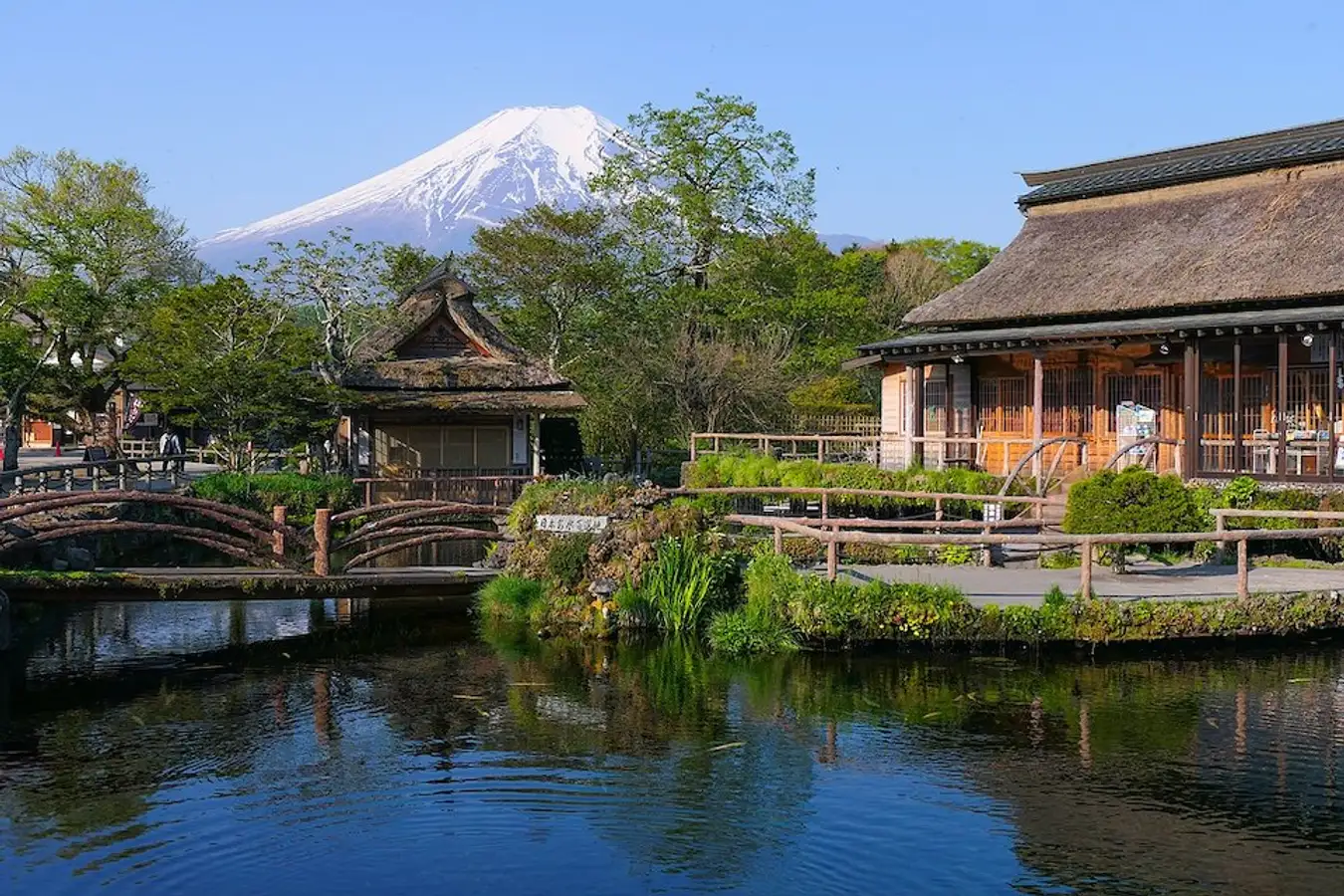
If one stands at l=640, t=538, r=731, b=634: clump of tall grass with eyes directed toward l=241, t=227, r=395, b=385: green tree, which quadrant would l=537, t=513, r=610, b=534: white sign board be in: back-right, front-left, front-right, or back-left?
front-left

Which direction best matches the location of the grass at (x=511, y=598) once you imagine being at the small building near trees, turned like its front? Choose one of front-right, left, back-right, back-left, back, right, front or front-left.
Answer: front

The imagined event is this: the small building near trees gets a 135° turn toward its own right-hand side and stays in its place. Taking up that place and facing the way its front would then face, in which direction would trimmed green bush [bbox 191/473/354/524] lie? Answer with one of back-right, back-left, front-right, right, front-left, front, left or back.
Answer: left

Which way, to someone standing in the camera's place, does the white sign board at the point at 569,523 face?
facing the viewer

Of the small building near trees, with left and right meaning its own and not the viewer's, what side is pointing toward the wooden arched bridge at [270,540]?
front

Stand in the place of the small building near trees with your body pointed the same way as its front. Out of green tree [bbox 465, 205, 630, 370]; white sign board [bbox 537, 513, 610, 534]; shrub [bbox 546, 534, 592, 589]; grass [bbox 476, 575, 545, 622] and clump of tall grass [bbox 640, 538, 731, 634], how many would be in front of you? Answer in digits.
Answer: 4

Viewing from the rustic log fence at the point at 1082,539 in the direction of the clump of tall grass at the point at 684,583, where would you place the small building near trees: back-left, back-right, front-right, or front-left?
front-right

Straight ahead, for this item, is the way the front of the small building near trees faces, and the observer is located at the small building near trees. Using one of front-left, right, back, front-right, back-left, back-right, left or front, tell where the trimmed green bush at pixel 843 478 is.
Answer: front-left

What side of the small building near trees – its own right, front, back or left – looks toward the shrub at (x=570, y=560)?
front

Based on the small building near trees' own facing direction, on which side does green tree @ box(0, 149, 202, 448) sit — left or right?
on its right

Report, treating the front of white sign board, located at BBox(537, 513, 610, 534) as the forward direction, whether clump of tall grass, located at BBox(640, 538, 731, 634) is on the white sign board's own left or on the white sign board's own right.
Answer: on the white sign board's own left

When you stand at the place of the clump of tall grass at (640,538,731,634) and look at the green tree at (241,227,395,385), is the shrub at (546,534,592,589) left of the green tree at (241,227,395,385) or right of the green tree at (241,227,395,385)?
left

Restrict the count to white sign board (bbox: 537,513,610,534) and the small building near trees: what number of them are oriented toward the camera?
2
